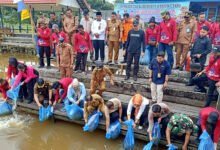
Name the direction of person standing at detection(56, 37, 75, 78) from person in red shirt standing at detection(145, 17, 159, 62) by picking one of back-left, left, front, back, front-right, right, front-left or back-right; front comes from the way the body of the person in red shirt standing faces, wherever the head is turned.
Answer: right

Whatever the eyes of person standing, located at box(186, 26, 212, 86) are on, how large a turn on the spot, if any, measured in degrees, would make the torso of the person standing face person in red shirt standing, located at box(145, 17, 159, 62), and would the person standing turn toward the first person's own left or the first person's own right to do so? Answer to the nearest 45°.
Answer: approximately 90° to the first person's own right

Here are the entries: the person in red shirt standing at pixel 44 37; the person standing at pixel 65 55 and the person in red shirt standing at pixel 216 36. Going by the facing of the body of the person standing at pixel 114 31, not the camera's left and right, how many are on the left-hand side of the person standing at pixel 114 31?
1

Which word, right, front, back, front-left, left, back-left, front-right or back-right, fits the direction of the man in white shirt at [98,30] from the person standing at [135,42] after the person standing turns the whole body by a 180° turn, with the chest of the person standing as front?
front-left

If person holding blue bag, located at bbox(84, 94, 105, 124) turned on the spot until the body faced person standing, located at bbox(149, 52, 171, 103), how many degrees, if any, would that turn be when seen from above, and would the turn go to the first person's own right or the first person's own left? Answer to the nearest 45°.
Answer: approximately 135° to the first person's own left

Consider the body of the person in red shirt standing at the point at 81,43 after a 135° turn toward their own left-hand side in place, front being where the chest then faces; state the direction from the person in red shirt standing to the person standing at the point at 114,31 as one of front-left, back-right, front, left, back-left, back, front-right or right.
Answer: front-right

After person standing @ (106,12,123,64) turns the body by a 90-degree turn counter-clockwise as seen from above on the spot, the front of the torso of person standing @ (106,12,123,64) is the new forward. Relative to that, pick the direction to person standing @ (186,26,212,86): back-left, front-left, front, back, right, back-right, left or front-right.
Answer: front-right

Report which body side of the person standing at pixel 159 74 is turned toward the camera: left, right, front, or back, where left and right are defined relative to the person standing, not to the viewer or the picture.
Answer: front

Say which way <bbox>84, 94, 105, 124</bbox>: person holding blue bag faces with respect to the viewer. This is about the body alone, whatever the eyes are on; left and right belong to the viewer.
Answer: facing the viewer and to the left of the viewer

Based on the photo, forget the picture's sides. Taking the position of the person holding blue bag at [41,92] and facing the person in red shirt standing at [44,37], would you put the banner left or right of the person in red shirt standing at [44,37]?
right

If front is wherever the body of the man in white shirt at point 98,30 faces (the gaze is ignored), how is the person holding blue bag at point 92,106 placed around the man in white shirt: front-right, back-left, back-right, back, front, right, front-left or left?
front

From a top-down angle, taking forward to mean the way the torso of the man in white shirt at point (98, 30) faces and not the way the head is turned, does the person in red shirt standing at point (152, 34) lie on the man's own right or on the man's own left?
on the man's own left

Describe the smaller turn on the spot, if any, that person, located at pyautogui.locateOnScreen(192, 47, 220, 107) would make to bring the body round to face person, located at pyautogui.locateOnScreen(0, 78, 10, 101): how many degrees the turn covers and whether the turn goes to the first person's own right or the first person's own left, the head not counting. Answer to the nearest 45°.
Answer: approximately 45° to the first person's own right

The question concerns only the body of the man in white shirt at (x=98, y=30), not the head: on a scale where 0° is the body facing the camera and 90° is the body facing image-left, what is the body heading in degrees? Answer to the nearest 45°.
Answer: approximately 0°

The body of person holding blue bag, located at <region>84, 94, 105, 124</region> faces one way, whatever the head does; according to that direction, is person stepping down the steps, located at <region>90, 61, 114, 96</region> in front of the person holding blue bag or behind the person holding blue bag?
behind

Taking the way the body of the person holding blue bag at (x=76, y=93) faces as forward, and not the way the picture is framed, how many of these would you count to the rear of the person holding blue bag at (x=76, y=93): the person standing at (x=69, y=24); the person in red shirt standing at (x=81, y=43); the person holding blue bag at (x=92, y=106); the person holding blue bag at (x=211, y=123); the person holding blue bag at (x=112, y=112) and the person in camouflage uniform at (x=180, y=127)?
2

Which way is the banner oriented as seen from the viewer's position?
toward the camera
